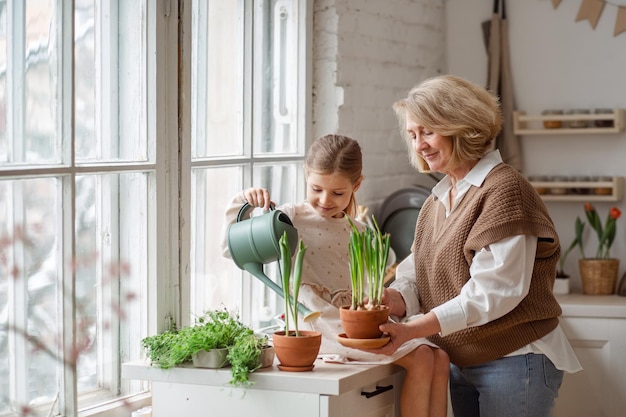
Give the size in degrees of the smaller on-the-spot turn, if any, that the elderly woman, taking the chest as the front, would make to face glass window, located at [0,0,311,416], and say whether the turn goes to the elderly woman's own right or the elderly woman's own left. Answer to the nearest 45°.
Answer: approximately 45° to the elderly woman's own right

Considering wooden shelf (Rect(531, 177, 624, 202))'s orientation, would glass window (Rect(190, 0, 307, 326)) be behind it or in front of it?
in front

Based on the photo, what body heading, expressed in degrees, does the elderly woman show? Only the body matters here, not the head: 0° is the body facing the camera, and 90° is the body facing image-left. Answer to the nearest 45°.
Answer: approximately 45°

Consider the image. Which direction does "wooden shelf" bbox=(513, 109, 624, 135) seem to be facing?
toward the camera

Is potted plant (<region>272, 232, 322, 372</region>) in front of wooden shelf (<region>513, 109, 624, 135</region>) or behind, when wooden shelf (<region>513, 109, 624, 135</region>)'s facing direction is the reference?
in front

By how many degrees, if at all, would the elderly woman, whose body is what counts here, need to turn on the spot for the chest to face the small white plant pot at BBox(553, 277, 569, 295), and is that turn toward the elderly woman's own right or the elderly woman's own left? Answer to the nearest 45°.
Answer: approximately 135° to the elderly woman's own right

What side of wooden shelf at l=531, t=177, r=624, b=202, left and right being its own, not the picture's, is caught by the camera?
front

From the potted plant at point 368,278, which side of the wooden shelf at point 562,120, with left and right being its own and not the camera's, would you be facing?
front

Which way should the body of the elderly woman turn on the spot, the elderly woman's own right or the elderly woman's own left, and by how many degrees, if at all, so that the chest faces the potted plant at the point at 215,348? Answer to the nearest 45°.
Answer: approximately 45° to the elderly woman's own right

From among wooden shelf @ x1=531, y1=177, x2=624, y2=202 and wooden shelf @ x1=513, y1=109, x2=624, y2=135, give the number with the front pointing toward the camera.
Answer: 2

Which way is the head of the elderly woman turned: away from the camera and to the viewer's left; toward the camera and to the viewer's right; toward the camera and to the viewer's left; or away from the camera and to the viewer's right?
toward the camera and to the viewer's left
